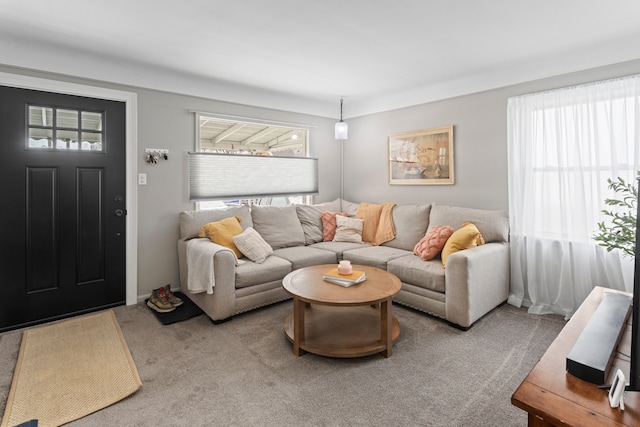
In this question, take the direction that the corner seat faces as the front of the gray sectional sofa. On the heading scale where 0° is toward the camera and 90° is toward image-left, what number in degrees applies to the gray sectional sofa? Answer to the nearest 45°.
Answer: approximately 0°

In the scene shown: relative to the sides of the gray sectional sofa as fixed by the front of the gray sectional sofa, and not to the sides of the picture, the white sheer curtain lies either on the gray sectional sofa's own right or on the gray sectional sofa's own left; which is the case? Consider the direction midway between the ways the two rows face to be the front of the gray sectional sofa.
on the gray sectional sofa's own left

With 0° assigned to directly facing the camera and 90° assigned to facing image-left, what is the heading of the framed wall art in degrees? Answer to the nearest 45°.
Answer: approximately 45°

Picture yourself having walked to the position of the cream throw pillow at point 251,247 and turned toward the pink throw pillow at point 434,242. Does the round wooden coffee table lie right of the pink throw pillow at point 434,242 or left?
right

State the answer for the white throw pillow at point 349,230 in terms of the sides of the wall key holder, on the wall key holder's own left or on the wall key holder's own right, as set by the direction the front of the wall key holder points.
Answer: on the wall key holder's own left

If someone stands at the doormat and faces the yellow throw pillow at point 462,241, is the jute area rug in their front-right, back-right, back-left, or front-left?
back-right

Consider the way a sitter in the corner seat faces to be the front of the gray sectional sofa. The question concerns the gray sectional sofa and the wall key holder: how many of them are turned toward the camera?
2

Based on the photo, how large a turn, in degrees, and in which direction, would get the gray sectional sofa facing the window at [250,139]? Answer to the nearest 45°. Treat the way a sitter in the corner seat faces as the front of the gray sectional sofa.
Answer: approximately 135° to its right

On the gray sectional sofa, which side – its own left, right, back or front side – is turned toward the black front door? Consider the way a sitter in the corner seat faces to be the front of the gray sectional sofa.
right

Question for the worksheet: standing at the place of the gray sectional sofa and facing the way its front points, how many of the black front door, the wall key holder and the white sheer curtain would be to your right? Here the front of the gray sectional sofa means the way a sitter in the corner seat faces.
2
